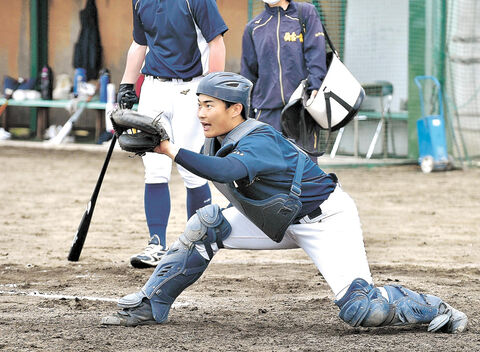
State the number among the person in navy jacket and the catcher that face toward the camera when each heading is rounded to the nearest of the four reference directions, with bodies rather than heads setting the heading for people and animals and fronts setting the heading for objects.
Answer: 1

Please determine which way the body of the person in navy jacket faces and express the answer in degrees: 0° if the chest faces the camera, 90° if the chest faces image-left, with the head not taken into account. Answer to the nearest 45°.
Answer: approximately 0°

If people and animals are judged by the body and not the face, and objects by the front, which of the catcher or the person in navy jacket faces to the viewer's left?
the catcher

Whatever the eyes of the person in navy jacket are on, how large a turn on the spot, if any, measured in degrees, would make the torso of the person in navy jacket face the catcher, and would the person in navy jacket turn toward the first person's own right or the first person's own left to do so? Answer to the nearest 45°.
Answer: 0° — they already face them

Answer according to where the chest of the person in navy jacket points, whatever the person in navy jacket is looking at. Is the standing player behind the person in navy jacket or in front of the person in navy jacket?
in front

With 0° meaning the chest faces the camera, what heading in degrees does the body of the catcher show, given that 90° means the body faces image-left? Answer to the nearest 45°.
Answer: approximately 90°

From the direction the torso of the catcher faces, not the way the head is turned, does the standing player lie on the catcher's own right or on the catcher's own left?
on the catcher's own right
